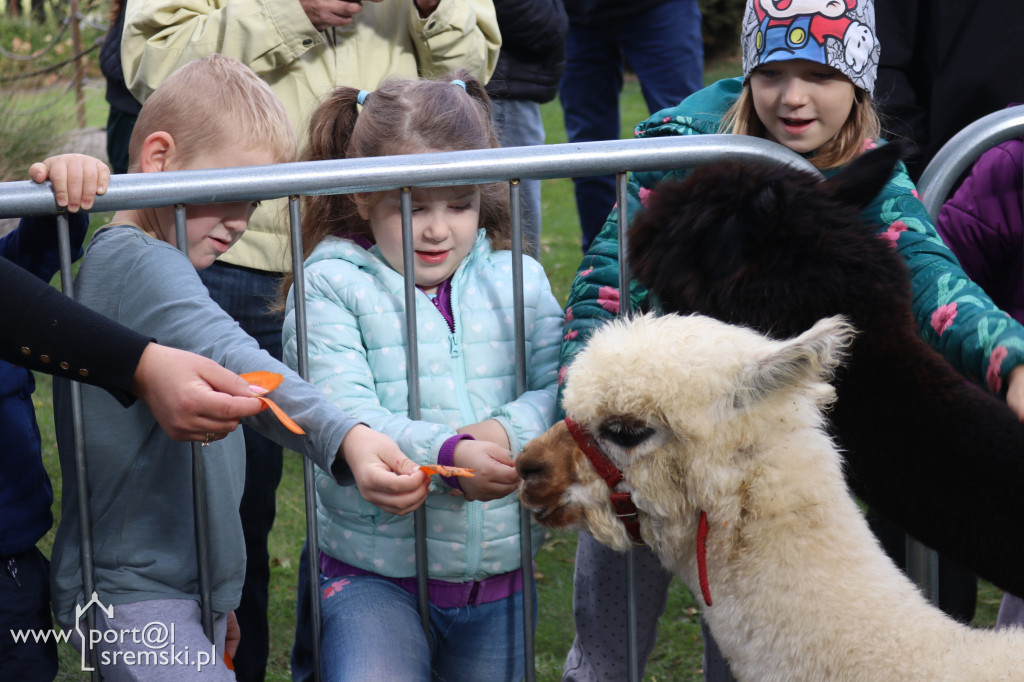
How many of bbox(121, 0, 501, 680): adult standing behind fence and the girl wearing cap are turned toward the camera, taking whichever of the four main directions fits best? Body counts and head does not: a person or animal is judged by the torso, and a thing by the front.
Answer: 2

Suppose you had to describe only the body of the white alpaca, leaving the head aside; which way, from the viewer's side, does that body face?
to the viewer's left

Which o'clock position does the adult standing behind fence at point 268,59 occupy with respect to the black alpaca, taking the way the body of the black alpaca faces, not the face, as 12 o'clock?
The adult standing behind fence is roughly at 1 o'clock from the black alpaca.

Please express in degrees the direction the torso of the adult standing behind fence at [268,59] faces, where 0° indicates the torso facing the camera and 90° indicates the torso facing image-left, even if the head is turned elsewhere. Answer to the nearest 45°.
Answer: approximately 0°

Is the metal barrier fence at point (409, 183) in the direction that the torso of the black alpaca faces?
yes

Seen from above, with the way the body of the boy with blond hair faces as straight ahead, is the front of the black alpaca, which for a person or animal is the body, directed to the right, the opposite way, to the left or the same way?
the opposite way

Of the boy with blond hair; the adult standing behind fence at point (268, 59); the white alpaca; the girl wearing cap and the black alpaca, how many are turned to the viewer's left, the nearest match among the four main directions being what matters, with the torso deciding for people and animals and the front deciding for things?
2

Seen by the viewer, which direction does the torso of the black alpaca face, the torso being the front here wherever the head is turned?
to the viewer's left

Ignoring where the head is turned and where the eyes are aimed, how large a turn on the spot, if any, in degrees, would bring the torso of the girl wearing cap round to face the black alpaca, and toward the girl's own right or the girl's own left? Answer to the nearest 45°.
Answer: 0° — they already face it
